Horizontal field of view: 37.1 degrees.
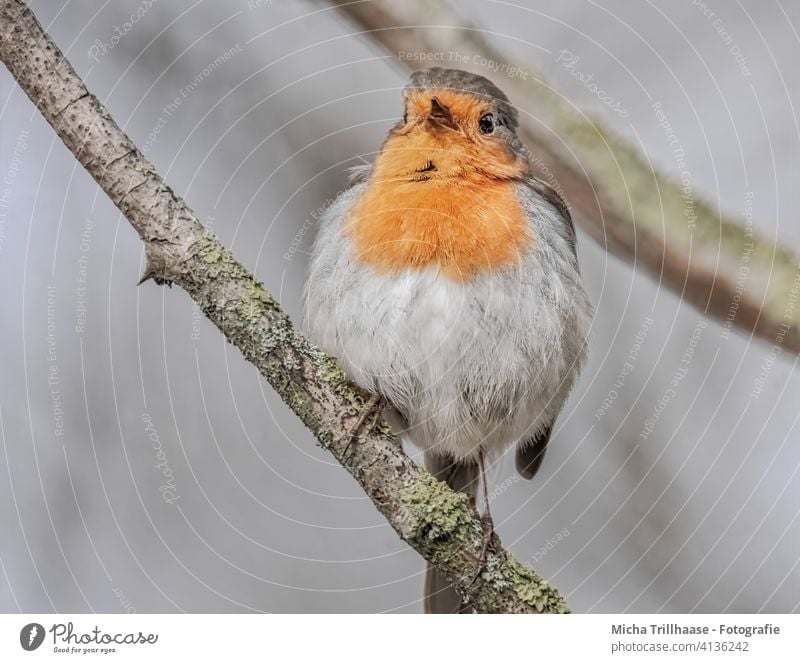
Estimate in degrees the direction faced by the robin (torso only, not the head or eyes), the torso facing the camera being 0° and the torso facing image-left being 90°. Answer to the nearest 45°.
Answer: approximately 0°
